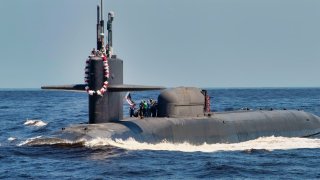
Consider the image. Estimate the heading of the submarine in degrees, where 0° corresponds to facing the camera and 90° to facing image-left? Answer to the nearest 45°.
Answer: approximately 45°
